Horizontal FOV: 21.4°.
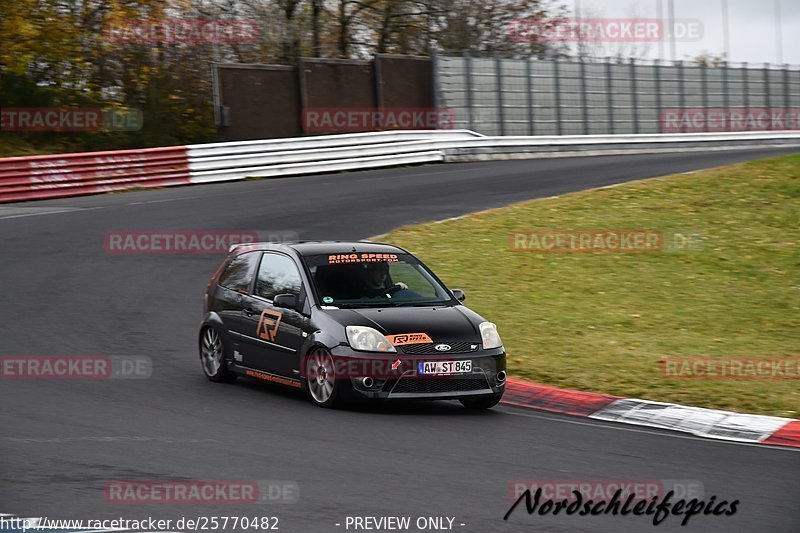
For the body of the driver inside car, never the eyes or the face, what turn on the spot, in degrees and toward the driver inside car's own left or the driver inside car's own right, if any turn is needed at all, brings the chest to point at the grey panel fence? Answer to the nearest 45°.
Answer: approximately 135° to the driver inside car's own left

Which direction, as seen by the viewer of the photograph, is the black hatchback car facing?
facing the viewer and to the right of the viewer

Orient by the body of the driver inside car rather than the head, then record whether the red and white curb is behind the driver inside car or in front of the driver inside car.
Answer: in front

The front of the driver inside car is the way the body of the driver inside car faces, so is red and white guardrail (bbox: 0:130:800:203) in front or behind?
behind

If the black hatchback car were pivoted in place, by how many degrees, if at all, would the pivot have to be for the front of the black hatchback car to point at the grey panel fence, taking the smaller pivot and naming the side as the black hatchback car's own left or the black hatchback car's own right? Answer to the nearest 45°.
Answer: approximately 135° to the black hatchback car's own left

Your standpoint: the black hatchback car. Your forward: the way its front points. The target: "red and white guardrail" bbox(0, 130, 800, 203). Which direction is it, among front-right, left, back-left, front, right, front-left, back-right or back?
back-left

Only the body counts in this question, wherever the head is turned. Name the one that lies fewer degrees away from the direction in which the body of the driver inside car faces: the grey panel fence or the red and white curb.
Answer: the red and white curb

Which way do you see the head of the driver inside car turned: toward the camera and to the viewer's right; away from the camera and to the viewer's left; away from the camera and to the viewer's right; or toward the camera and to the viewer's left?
toward the camera and to the viewer's right
